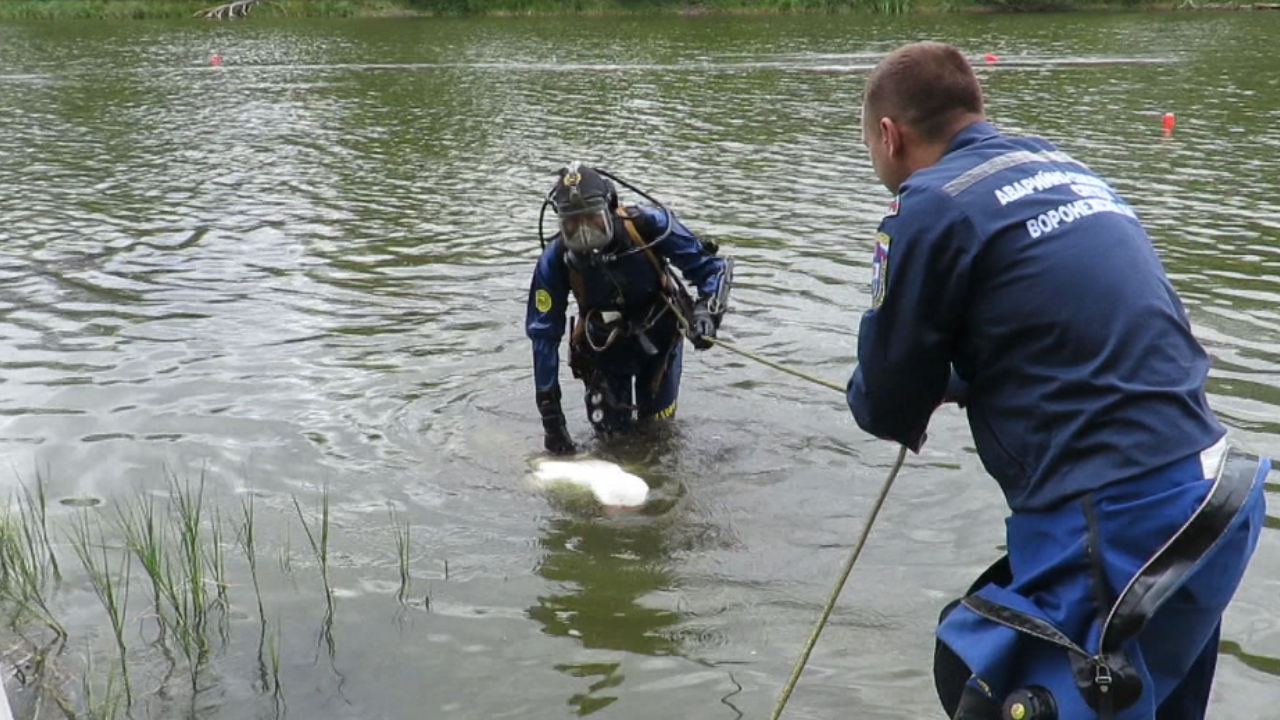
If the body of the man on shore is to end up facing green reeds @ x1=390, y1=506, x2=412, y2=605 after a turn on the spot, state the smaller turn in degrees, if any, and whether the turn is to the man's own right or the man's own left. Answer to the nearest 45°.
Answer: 0° — they already face it

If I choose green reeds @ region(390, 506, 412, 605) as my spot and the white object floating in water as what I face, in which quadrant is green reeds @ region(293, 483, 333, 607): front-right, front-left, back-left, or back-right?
back-left

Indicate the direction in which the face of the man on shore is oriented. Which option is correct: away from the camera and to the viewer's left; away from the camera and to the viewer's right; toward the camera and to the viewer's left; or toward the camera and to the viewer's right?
away from the camera and to the viewer's left

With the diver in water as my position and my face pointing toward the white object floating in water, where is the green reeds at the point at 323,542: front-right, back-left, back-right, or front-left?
front-right

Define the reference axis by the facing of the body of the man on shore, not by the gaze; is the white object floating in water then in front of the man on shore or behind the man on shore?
in front

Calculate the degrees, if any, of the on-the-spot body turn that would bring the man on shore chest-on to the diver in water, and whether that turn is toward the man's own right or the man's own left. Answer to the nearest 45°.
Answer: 0° — they already face them

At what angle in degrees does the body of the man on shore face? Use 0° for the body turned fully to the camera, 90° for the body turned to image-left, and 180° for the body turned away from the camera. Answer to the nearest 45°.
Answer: approximately 135°
